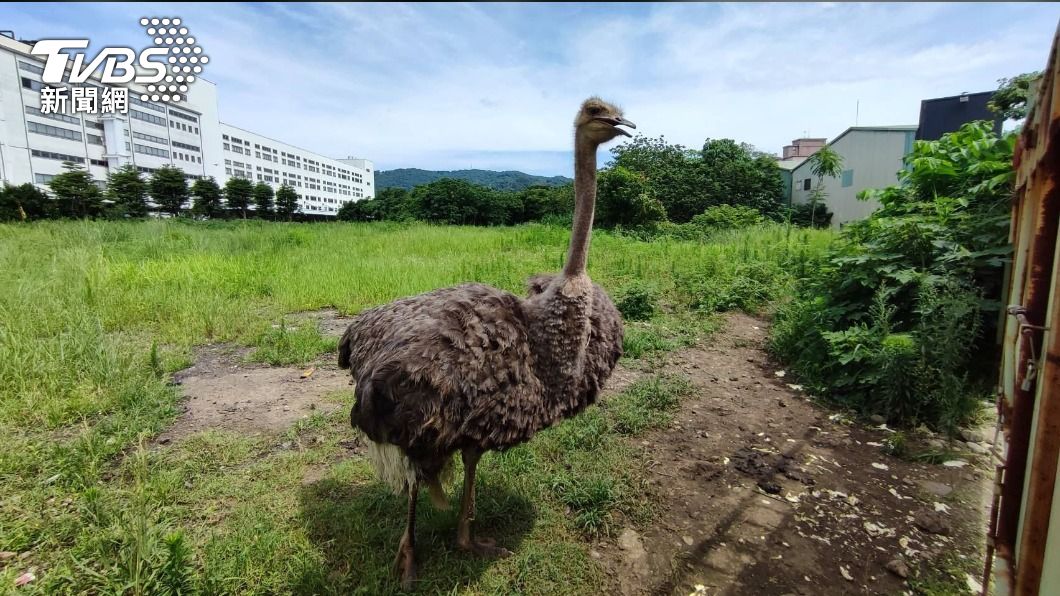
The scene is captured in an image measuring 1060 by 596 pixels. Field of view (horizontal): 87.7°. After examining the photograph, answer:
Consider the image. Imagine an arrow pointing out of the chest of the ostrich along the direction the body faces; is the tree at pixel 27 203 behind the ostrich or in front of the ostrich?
behind

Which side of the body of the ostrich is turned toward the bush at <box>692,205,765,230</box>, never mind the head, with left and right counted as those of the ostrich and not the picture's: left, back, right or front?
left

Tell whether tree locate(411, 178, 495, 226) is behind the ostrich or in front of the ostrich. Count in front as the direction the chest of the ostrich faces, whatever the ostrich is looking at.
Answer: behind

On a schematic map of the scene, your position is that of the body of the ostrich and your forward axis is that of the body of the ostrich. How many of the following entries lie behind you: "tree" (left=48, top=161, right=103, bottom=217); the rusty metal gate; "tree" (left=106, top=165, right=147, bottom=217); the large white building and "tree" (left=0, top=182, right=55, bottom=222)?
4

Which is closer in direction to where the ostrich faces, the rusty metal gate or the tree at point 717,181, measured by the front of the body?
the rusty metal gate

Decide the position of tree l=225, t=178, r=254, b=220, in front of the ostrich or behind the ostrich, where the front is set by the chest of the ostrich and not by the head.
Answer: behind

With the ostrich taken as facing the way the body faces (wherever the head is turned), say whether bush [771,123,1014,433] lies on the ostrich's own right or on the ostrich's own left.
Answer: on the ostrich's own left

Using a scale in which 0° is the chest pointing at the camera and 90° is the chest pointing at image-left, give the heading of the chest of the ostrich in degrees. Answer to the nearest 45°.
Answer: approximately 315°

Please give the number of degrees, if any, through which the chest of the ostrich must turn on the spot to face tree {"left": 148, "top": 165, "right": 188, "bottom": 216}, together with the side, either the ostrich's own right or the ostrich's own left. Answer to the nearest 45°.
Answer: approximately 180°

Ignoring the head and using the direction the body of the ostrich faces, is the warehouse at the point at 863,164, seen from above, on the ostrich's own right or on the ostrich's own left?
on the ostrich's own left

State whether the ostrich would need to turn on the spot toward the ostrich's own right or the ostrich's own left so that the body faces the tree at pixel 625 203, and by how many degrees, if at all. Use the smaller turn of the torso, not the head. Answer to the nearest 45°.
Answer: approximately 135° to the ostrich's own left

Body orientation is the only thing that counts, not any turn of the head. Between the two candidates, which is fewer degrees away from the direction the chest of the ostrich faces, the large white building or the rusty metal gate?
the rusty metal gate

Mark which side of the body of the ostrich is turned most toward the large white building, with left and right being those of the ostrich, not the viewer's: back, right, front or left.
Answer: back

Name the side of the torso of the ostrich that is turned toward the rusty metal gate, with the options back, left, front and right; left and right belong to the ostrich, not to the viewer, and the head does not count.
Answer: front

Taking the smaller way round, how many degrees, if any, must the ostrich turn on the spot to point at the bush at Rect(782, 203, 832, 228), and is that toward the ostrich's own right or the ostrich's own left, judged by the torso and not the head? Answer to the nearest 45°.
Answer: approximately 90° to the ostrich's own left
